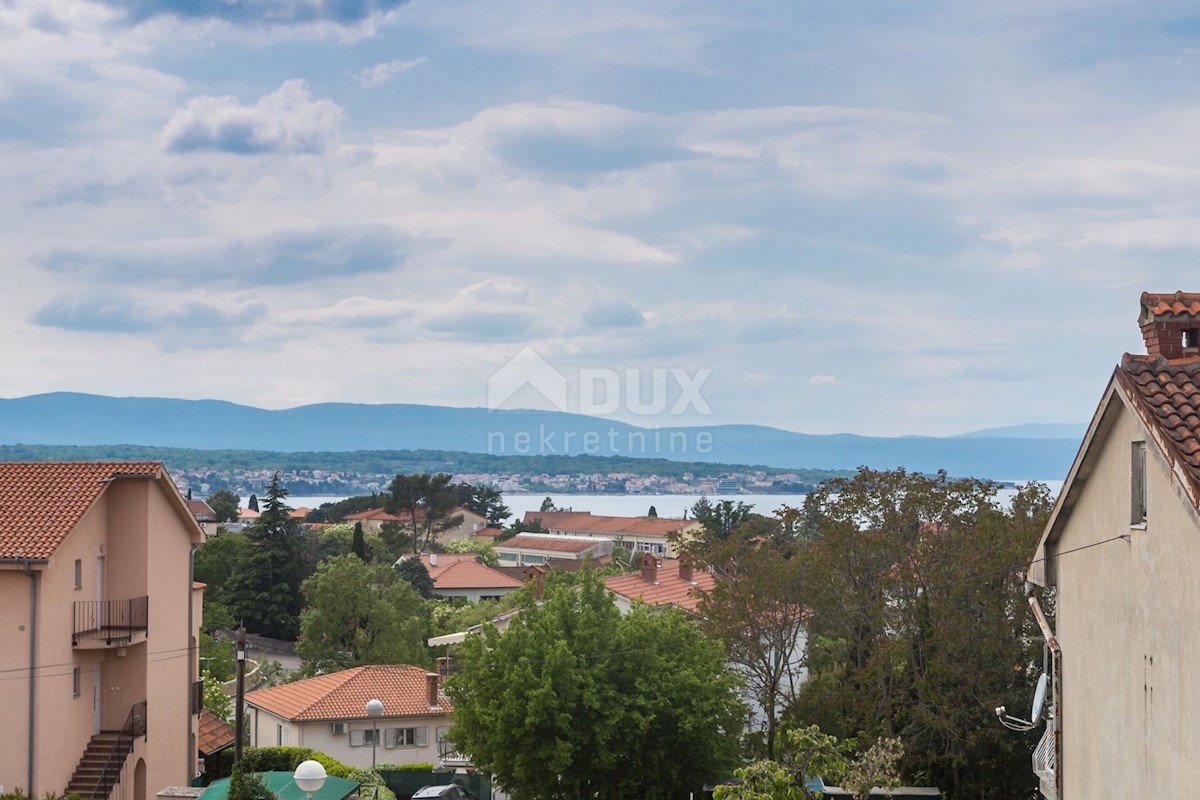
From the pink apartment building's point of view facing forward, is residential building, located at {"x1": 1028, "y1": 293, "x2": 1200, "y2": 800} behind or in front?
in front

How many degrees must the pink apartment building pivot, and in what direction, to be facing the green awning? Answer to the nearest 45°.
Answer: approximately 45° to its left

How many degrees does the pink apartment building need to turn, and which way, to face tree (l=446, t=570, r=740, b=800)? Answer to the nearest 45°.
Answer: approximately 45° to its left

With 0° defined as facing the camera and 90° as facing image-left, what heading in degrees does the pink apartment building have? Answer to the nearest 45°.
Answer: approximately 315°

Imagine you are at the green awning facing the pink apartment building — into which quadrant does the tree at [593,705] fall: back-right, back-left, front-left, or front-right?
back-right

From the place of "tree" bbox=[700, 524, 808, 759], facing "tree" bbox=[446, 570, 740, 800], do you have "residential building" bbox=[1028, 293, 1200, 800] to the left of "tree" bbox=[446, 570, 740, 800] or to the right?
left

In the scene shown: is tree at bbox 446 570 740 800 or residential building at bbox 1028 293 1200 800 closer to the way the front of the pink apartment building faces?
the residential building

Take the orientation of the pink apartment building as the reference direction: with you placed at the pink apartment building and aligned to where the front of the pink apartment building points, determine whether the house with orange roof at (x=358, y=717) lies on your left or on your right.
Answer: on your left
